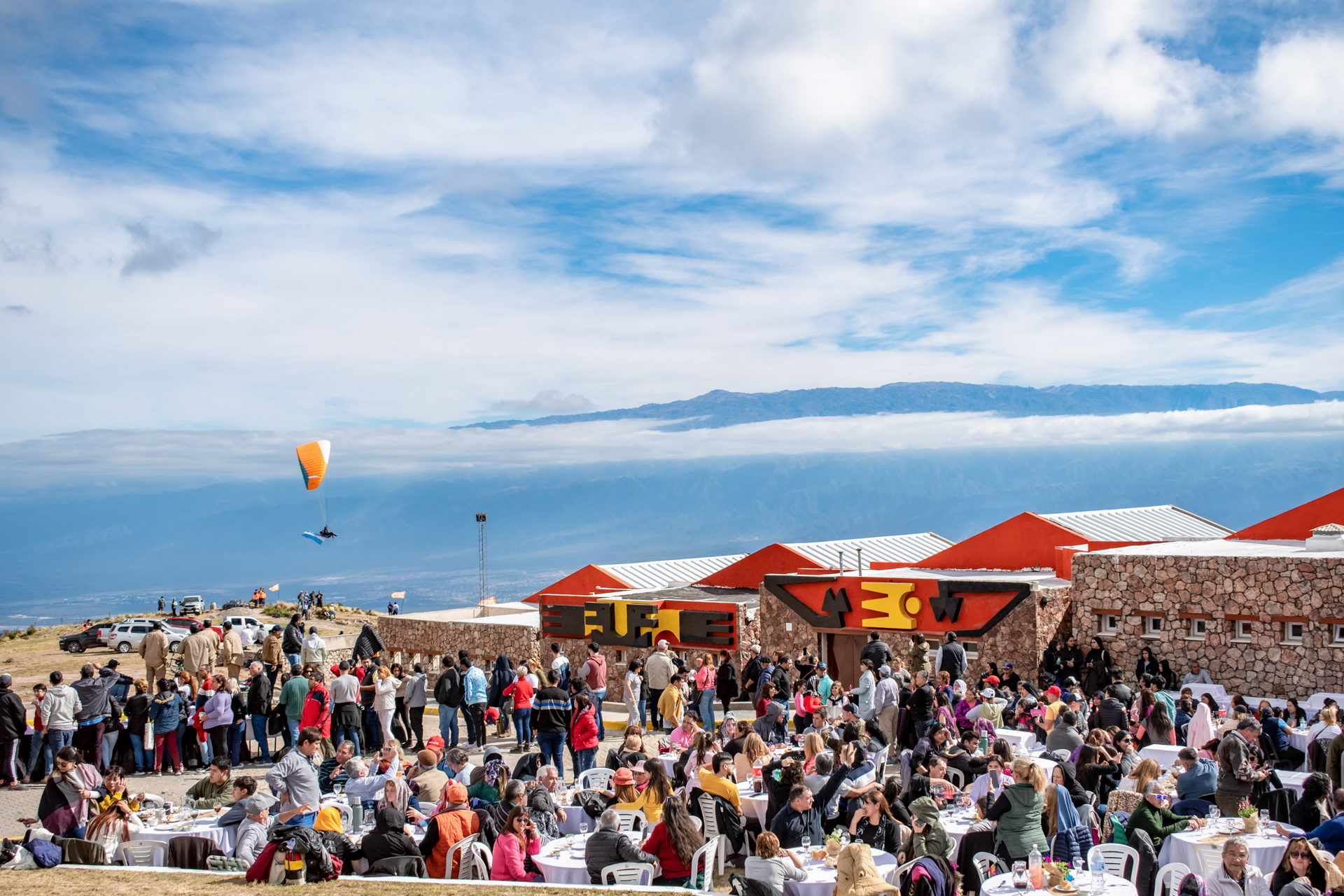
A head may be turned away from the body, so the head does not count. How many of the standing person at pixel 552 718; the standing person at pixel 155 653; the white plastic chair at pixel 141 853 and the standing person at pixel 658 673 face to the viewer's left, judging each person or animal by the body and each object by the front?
0

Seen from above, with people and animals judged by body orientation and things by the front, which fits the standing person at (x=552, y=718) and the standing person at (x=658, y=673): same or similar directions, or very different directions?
same or similar directions

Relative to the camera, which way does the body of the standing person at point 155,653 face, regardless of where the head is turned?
away from the camera

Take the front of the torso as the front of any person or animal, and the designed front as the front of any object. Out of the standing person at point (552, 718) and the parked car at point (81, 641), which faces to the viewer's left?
the parked car

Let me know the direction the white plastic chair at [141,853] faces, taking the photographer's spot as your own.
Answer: facing away from the viewer

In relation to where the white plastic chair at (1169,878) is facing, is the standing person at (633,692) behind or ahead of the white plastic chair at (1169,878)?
ahead

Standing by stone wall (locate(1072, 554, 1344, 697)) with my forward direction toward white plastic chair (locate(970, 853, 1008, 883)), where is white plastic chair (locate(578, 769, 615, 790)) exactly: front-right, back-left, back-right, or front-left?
front-right

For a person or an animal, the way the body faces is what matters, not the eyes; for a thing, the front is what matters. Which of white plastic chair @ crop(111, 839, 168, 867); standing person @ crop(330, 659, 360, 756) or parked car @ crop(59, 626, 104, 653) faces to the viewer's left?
the parked car
